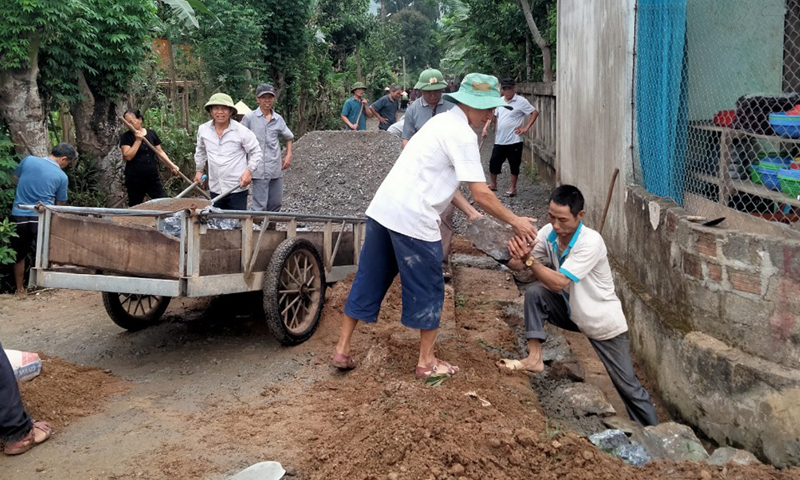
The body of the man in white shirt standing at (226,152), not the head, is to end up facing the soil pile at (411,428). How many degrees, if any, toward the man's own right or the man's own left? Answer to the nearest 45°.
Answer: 0° — they already face it

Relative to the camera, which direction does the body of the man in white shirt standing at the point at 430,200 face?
to the viewer's right

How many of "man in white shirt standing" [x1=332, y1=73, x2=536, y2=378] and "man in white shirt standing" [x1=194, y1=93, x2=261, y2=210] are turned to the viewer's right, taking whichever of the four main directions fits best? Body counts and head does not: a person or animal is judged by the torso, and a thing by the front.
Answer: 1

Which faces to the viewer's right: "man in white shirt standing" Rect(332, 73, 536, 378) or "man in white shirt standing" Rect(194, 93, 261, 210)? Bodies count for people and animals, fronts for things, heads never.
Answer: "man in white shirt standing" Rect(332, 73, 536, 378)

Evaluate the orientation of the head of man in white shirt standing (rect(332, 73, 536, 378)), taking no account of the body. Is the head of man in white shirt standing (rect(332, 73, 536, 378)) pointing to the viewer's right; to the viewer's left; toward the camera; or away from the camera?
to the viewer's right

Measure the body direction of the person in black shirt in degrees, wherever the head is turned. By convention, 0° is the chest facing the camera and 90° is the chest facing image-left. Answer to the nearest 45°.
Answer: approximately 315°
